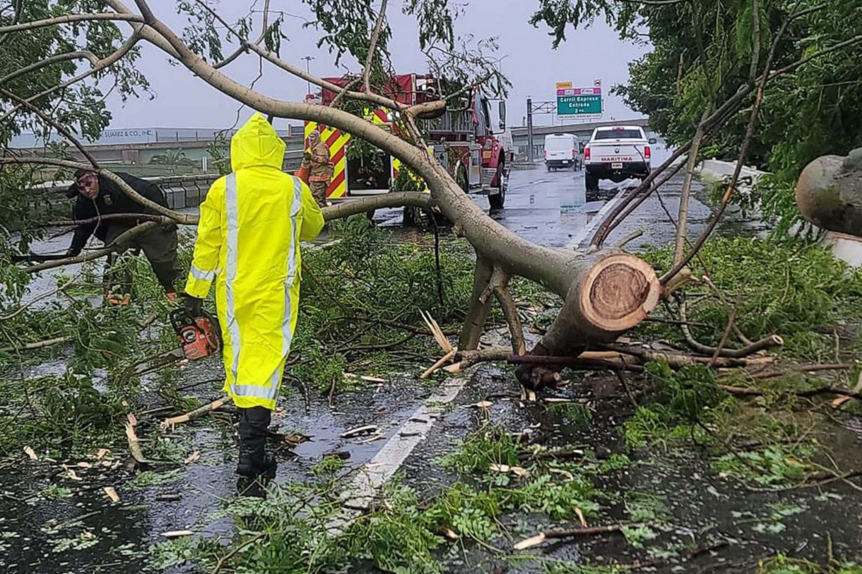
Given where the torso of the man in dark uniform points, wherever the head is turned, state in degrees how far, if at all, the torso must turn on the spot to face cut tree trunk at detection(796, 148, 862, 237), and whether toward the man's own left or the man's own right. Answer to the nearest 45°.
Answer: approximately 45° to the man's own left

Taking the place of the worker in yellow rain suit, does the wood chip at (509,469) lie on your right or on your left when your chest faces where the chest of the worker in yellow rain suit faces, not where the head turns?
on your right

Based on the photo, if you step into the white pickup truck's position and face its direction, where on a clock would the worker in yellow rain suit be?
The worker in yellow rain suit is roughly at 6 o'clock from the white pickup truck.

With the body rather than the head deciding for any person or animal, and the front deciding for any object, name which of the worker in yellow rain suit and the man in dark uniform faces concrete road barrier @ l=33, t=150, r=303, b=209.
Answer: the worker in yellow rain suit

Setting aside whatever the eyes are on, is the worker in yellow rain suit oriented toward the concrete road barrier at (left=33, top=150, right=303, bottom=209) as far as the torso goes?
yes

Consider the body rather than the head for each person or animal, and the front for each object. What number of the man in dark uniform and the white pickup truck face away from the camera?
1

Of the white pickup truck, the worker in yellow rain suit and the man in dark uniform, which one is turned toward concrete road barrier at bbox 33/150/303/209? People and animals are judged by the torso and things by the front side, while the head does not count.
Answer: the worker in yellow rain suit

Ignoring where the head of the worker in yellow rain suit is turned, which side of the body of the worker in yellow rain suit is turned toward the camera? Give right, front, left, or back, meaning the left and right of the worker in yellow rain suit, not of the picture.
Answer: back

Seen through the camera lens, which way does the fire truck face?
facing away from the viewer and to the right of the viewer

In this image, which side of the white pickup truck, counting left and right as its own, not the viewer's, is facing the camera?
back

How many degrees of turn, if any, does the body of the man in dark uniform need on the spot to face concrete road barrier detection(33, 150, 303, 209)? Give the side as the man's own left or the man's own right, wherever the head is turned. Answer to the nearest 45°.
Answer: approximately 135° to the man's own right
